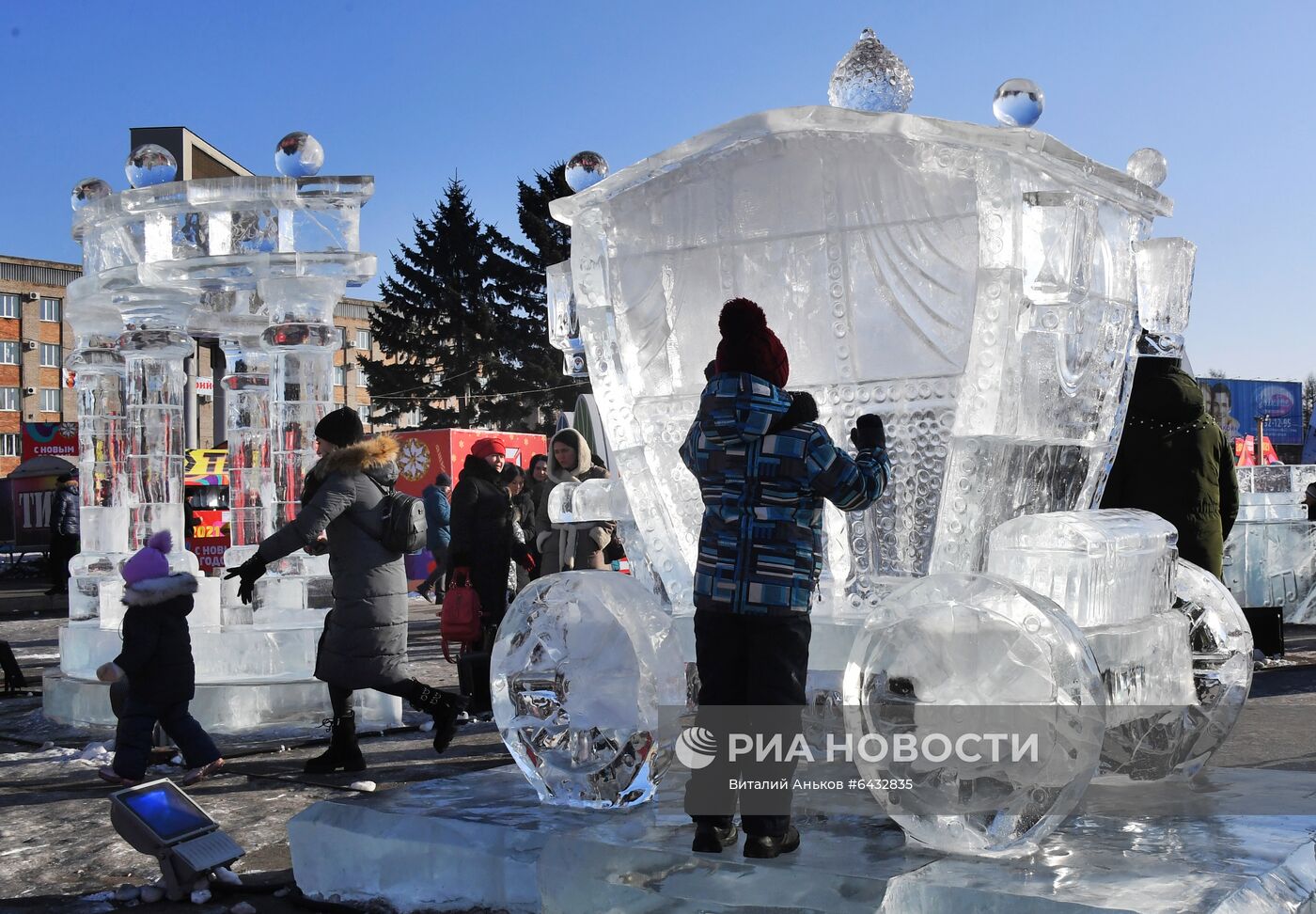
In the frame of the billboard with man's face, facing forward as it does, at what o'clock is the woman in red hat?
The woman in red hat is roughly at 12 o'clock from the billboard with man's face.

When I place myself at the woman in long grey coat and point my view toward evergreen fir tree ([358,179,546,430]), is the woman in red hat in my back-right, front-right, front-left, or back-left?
front-right

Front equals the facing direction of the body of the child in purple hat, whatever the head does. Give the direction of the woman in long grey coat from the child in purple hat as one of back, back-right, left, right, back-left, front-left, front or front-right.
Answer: back

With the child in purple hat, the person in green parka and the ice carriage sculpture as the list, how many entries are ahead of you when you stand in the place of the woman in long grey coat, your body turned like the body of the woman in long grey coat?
1

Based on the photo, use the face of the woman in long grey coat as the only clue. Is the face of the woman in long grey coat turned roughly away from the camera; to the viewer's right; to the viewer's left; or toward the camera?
to the viewer's left

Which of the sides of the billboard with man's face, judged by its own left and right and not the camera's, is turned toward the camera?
front

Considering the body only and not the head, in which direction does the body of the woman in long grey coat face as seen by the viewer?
to the viewer's left

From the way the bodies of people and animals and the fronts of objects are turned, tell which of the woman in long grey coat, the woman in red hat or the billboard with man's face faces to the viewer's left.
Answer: the woman in long grey coat

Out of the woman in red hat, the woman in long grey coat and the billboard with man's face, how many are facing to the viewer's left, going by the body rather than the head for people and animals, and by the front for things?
1

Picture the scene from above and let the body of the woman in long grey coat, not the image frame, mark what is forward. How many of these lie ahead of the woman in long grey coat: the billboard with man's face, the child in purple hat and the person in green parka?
1

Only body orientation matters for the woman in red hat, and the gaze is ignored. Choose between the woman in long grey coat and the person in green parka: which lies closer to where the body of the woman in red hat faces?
the person in green parka

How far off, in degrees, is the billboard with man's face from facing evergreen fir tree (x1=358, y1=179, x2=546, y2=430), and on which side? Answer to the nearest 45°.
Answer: approximately 45° to its right

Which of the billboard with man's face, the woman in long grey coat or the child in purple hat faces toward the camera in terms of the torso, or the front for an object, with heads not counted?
the billboard with man's face

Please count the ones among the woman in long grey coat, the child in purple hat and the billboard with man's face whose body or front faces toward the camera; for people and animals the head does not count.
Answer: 1

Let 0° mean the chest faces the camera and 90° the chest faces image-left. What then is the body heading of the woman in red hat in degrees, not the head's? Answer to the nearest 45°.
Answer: approximately 315°

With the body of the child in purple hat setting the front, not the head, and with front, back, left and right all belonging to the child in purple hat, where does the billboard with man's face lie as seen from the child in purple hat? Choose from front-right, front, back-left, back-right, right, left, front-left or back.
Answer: back-right

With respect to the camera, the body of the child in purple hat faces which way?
to the viewer's left

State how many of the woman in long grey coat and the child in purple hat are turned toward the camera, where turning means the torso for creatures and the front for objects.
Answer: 0
